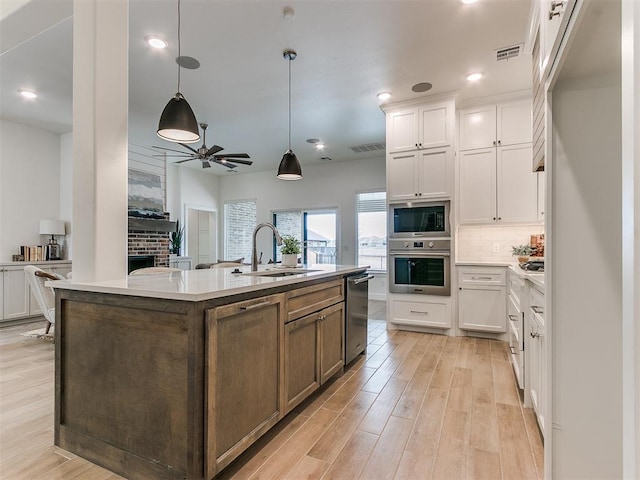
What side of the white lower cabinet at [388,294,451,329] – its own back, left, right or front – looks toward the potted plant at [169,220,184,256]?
right

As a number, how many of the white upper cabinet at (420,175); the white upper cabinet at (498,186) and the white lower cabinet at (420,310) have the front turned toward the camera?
3

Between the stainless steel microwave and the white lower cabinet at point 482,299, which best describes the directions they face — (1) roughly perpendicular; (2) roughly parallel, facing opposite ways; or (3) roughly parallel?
roughly parallel

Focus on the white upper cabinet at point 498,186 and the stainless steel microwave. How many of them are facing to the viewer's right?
0

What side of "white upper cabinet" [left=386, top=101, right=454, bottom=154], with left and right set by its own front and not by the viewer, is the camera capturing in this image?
front

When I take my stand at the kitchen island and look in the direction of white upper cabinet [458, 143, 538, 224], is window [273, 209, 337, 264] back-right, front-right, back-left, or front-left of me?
front-left

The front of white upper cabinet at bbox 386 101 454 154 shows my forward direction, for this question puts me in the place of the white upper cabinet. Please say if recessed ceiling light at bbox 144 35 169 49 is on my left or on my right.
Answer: on my right

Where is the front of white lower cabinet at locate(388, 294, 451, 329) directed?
toward the camera

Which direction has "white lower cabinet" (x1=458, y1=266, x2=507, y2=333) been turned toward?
toward the camera

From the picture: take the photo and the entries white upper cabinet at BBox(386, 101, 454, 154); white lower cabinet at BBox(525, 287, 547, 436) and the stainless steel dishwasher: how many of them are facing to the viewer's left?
1

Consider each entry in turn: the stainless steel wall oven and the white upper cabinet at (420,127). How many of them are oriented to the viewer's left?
0

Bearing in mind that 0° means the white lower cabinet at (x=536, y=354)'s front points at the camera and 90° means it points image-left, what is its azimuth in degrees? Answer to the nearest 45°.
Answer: approximately 90°

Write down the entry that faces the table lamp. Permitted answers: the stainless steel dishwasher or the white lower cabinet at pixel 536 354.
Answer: the white lower cabinet

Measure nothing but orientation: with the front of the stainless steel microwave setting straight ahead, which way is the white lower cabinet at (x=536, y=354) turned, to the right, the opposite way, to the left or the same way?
to the right

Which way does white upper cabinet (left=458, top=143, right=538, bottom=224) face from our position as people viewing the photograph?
facing the viewer

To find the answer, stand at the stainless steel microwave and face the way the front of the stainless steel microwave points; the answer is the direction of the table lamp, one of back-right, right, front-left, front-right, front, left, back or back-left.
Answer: right
